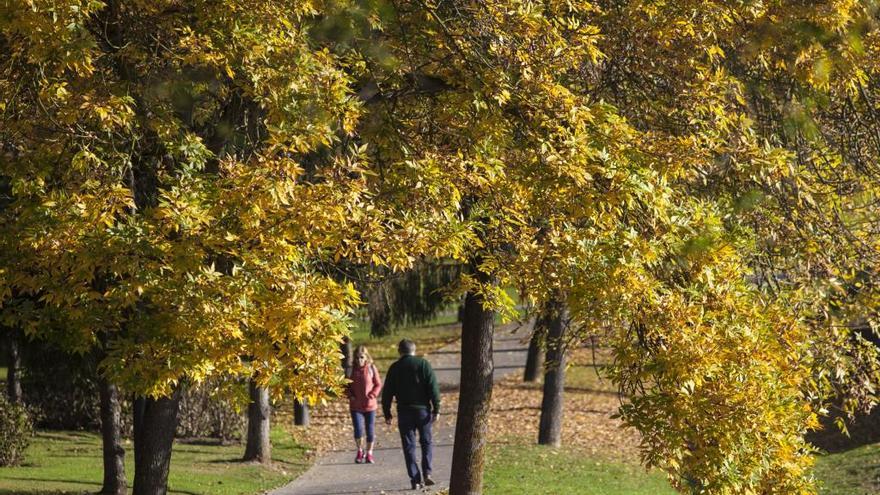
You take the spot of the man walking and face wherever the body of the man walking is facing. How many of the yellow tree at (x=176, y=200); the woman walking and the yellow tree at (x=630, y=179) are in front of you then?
1

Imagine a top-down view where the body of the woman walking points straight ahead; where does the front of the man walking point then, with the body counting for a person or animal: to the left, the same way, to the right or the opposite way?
the opposite way

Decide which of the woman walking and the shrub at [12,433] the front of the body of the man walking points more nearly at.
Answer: the woman walking

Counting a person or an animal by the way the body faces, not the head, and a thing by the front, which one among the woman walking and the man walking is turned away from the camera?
the man walking

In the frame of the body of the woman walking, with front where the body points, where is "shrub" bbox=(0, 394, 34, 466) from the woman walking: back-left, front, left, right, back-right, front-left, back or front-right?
right

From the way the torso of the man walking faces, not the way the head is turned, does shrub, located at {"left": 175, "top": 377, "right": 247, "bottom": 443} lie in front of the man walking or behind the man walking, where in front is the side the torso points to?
in front

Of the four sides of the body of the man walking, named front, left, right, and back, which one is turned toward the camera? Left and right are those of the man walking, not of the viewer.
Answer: back
